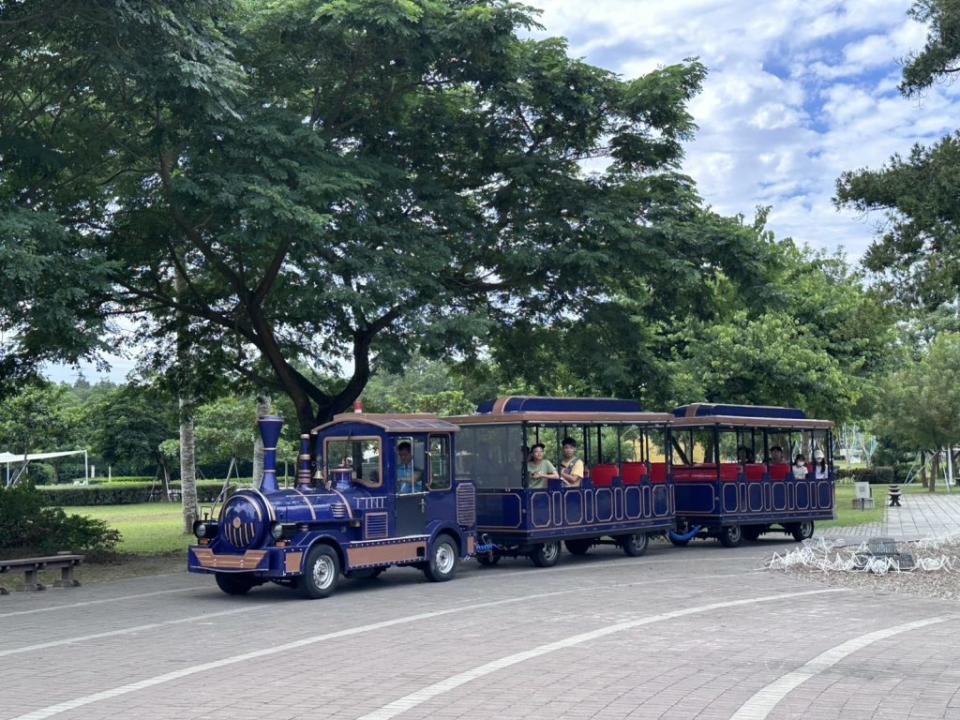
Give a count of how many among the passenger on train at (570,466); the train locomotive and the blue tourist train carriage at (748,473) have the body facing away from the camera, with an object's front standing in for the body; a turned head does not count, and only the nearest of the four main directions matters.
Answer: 0

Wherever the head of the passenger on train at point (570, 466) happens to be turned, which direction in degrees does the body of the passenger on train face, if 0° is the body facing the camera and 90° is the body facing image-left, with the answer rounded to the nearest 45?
approximately 45°

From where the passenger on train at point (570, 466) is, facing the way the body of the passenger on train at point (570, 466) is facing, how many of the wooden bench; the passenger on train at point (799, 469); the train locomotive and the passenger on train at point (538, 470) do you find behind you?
1

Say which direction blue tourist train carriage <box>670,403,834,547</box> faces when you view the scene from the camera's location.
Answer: facing the viewer and to the left of the viewer

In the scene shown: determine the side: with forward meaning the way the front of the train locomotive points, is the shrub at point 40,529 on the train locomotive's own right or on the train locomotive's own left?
on the train locomotive's own right

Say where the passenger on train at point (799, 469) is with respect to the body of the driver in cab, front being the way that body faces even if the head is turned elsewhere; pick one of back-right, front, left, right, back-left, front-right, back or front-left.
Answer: back

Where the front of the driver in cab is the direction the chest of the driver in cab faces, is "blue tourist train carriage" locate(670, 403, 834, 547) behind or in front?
behind

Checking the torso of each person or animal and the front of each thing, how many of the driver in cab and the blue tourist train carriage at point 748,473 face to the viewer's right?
0

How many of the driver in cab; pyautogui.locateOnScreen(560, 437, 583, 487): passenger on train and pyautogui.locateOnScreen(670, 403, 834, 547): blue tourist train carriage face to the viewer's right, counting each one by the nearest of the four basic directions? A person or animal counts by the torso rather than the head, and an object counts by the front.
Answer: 0

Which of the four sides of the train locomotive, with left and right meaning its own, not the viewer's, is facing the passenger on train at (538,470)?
back

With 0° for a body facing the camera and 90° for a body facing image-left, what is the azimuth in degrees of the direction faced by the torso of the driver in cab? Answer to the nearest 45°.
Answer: approximately 45°

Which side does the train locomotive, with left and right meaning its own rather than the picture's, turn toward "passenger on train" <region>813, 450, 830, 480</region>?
back

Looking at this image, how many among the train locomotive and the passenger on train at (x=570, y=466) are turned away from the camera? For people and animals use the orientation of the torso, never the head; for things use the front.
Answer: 0
